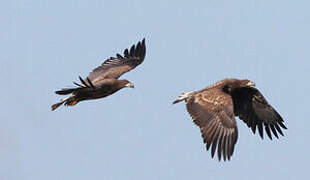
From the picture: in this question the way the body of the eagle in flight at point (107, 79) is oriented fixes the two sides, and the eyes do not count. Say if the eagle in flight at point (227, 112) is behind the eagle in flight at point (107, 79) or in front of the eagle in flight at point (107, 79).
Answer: in front

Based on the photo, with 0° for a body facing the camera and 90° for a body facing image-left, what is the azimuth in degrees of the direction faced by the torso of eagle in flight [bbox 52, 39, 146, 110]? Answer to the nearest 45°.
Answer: approximately 270°
